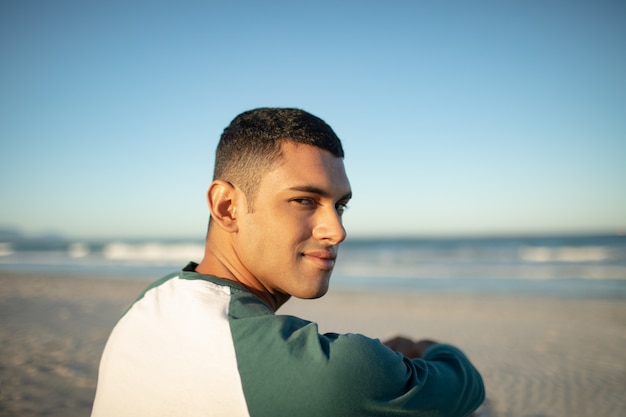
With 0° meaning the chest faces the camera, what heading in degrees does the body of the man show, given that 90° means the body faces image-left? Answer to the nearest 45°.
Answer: approximately 225°
